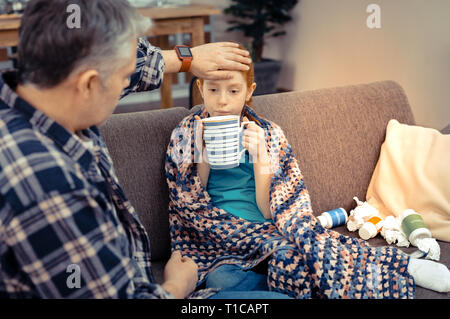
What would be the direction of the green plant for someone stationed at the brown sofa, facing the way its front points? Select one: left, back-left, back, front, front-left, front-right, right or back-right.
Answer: back

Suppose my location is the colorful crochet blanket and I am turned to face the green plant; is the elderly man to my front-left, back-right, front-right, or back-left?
back-left

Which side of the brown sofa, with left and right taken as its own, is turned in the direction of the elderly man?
front

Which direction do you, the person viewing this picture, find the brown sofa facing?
facing the viewer

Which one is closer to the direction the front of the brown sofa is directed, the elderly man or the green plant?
the elderly man
